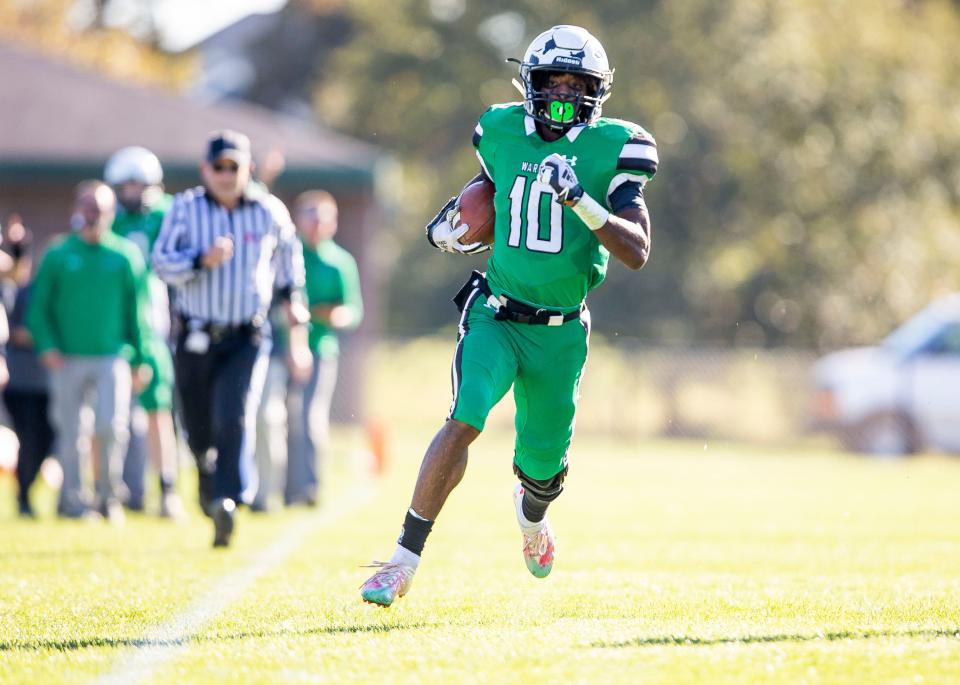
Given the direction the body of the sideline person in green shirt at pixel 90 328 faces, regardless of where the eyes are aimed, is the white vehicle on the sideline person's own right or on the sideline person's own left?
on the sideline person's own left

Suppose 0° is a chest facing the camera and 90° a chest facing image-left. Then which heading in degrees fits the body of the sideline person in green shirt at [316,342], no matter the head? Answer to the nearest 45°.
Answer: approximately 45°

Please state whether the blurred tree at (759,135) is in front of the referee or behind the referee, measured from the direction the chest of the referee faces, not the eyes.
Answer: behind

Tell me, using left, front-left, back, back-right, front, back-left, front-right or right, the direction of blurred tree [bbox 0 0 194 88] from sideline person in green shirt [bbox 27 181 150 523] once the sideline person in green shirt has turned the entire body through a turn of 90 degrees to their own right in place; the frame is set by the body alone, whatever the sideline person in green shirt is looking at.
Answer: right

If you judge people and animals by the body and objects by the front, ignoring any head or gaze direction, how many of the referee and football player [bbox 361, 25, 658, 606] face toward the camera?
2

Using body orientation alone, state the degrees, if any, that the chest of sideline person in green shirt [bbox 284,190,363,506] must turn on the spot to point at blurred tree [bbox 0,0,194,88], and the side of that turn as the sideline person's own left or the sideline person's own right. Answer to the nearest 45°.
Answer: approximately 135° to the sideline person's own right

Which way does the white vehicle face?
to the viewer's left

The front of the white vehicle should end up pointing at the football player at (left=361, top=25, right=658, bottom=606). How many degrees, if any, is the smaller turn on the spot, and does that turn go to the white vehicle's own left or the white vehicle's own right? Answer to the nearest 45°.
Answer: approximately 90° to the white vehicle's own left
